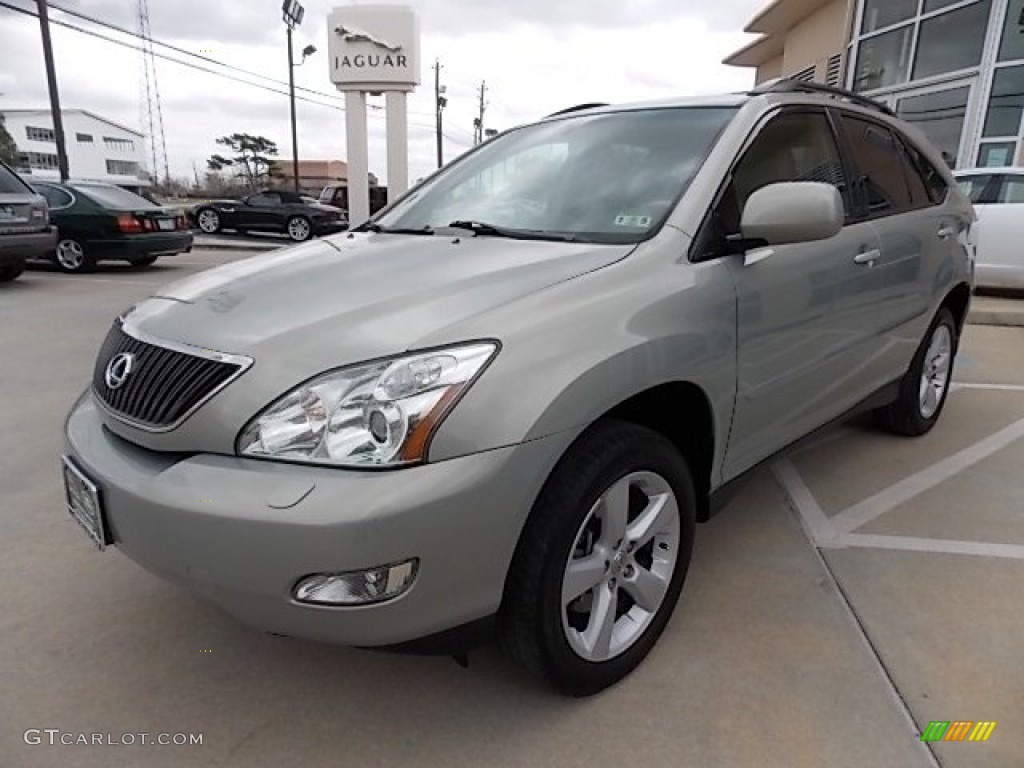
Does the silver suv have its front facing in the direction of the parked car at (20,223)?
no

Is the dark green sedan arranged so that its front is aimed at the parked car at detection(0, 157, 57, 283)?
no

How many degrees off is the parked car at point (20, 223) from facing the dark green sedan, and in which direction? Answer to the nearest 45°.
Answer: approximately 90° to its right

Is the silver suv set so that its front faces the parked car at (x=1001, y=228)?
no

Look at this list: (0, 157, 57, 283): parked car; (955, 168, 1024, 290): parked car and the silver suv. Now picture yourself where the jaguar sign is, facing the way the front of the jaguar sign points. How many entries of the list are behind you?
0

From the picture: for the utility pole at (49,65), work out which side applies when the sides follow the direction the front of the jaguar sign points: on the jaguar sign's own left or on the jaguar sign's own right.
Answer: on the jaguar sign's own right

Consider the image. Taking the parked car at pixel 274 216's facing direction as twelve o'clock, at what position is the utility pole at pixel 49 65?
The utility pole is roughly at 1 o'clock from the parked car.

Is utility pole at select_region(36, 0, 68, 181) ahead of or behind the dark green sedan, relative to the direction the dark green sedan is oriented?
ahead

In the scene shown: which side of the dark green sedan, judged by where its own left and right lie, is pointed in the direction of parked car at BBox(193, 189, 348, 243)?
right

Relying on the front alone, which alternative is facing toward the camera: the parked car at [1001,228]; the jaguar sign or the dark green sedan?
the jaguar sign

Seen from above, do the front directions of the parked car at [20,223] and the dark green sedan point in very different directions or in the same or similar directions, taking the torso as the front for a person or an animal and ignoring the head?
same or similar directions

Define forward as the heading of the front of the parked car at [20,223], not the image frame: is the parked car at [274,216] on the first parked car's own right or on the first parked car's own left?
on the first parked car's own right

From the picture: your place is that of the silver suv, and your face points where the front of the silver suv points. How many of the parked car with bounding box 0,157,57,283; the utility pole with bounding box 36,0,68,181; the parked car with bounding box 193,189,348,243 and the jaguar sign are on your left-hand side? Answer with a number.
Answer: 0

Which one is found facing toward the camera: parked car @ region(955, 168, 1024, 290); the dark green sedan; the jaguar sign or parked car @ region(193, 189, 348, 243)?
the jaguar sign

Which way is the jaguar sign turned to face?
toward the camera
